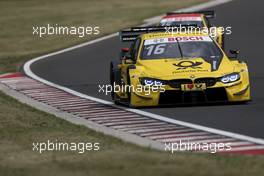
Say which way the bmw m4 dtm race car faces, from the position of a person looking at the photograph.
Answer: facing the viewer
